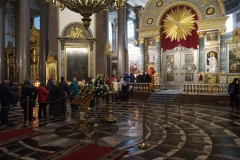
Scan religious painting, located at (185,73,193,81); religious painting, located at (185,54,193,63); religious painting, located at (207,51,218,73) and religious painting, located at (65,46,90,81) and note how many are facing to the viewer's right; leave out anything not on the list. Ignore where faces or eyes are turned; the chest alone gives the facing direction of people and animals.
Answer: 0

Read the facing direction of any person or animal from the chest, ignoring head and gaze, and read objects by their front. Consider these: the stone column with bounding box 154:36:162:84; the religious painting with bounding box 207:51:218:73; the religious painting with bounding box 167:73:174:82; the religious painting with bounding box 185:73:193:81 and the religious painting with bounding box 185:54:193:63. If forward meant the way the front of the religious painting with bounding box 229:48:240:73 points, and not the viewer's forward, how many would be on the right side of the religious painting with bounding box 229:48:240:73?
5

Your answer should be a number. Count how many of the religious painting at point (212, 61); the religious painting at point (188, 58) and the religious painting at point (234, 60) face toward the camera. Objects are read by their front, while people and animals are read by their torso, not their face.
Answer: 3

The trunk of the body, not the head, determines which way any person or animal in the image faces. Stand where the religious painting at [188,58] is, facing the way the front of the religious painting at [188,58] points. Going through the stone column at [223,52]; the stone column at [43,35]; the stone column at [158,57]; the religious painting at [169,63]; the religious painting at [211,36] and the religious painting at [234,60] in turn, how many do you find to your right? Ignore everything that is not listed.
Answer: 3

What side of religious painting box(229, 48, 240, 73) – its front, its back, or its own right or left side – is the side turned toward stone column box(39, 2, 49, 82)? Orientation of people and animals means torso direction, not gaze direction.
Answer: right

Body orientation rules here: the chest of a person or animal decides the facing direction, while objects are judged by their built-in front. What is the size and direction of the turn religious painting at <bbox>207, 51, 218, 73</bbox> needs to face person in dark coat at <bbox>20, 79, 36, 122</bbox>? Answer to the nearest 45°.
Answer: approximately 45° to its right

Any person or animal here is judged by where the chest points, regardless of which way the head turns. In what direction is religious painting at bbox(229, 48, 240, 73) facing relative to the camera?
toward the camera

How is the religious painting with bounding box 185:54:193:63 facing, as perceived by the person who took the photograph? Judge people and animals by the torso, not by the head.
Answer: facing the viewer

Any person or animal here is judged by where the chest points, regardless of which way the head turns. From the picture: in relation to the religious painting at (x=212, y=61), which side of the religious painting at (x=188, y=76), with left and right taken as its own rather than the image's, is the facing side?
left

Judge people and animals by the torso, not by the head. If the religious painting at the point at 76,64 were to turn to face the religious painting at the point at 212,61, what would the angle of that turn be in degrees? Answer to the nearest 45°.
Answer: approximately 90° to its left

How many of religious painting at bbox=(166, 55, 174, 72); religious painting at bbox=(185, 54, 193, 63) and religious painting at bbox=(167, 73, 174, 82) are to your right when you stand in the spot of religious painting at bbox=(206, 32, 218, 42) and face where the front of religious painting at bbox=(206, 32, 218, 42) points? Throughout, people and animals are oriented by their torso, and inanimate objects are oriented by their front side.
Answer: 3

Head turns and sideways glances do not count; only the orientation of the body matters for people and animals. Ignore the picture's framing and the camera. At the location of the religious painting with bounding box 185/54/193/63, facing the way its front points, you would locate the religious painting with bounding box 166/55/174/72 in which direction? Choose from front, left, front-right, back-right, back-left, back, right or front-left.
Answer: right
